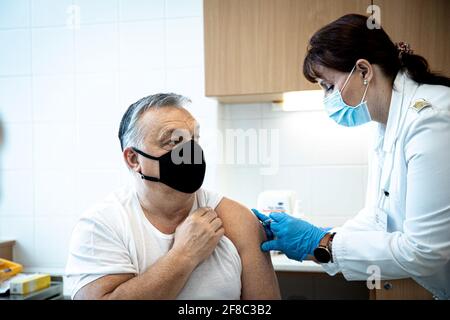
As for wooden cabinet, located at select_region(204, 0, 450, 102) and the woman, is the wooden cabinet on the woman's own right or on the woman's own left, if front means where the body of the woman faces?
on the woman's own right

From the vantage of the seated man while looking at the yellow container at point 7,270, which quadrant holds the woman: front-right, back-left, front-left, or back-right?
back-right

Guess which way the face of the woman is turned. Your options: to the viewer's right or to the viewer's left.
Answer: to the viewer's left

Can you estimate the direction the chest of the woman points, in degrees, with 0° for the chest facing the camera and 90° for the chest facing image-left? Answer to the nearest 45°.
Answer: approximately 90°

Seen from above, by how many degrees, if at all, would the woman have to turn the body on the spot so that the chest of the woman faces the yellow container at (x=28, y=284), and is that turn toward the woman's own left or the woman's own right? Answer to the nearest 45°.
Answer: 0° — they already face it

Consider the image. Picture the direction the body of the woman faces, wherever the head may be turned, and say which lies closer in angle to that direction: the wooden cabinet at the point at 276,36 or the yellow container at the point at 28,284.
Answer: the yellow container
